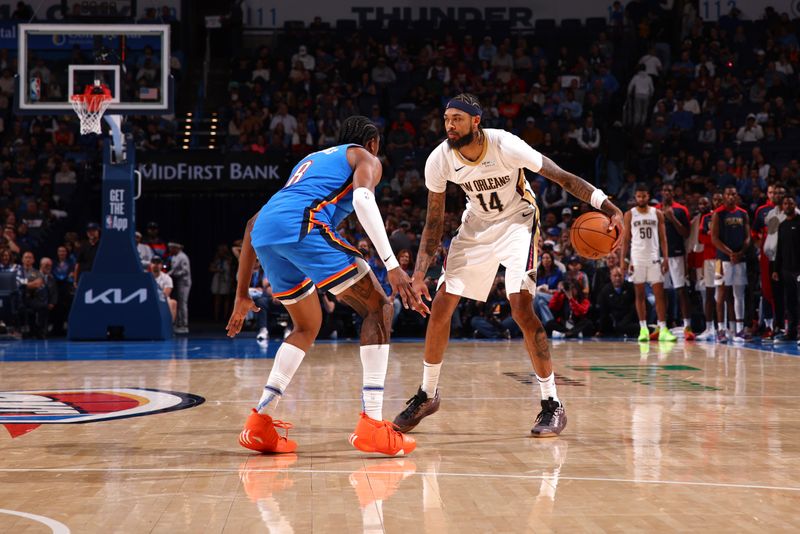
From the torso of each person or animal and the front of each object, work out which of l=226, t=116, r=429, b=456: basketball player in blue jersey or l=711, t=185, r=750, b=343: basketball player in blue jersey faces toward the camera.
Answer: l=711, t=185, r=750, b=343: basketball player in blue jersey

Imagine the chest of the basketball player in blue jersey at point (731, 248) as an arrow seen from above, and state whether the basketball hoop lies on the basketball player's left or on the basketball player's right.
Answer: on the basketball player's right

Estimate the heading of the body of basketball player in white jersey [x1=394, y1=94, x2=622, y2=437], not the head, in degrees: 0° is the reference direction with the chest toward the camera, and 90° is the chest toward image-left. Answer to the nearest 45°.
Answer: approximately 45°

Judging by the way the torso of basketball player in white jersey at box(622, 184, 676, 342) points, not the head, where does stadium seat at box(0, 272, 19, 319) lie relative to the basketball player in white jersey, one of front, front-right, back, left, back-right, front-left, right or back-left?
right

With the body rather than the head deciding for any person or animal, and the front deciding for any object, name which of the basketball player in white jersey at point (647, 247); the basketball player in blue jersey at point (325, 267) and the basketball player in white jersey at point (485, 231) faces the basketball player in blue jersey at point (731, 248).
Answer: the basketball player in blue jersey at point (325, 267)

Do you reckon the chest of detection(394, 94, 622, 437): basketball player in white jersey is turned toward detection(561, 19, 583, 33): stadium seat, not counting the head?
no

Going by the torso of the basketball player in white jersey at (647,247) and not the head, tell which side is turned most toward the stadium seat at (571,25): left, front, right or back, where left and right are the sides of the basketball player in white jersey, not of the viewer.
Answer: back

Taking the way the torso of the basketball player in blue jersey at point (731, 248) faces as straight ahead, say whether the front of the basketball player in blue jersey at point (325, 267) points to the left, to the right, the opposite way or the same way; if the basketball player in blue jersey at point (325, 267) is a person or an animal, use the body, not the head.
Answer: the opposite way

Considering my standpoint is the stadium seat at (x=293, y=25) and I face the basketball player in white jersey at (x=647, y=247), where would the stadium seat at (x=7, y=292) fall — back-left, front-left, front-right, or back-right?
front-right

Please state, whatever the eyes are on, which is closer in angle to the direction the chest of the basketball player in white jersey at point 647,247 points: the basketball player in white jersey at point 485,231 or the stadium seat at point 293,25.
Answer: the basketball player in white jersey

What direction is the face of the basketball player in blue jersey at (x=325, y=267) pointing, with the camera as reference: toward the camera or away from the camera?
away from the camera

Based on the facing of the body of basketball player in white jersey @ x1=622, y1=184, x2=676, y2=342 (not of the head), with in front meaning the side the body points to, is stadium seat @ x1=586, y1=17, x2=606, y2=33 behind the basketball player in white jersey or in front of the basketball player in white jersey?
behind

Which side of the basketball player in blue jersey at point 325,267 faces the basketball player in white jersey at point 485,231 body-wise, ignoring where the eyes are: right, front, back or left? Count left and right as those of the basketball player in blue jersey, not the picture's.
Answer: front

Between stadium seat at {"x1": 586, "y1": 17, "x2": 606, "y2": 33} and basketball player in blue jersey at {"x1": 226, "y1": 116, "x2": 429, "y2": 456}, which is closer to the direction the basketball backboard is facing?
the basketball player in blue jersey

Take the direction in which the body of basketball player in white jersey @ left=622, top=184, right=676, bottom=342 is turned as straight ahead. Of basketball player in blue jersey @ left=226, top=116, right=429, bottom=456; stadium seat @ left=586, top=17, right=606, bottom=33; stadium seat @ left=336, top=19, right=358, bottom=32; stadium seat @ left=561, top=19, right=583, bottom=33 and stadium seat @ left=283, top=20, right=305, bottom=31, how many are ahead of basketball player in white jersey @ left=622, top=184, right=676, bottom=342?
1

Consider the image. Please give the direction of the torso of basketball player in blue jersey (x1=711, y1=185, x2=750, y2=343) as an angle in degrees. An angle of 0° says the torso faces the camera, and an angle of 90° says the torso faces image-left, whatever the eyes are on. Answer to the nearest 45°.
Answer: approximately 0°

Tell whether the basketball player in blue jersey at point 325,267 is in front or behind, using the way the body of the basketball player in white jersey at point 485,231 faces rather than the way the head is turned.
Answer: in front

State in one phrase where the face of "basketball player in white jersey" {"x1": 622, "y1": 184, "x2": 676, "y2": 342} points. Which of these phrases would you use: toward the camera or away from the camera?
toward the camera
